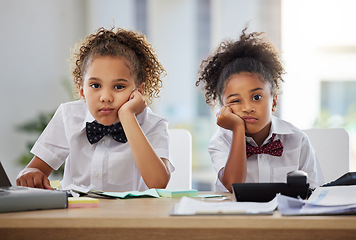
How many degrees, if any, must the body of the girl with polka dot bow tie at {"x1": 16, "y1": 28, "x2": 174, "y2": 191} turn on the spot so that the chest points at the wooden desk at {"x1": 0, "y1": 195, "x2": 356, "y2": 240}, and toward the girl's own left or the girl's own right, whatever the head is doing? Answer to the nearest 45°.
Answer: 0° — they already face it

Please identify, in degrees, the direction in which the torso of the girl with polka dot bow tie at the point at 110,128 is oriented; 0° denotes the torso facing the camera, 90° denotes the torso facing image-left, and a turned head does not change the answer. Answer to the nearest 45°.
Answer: approximately 0°

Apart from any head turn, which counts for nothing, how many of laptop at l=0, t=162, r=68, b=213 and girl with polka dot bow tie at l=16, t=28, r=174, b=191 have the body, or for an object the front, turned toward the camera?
1

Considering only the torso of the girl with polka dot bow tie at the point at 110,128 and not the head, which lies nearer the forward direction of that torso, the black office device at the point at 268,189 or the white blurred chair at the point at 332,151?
the black office device

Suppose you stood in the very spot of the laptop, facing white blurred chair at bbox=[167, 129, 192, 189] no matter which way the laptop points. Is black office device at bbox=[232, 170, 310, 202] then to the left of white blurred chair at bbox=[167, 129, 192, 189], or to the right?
right
